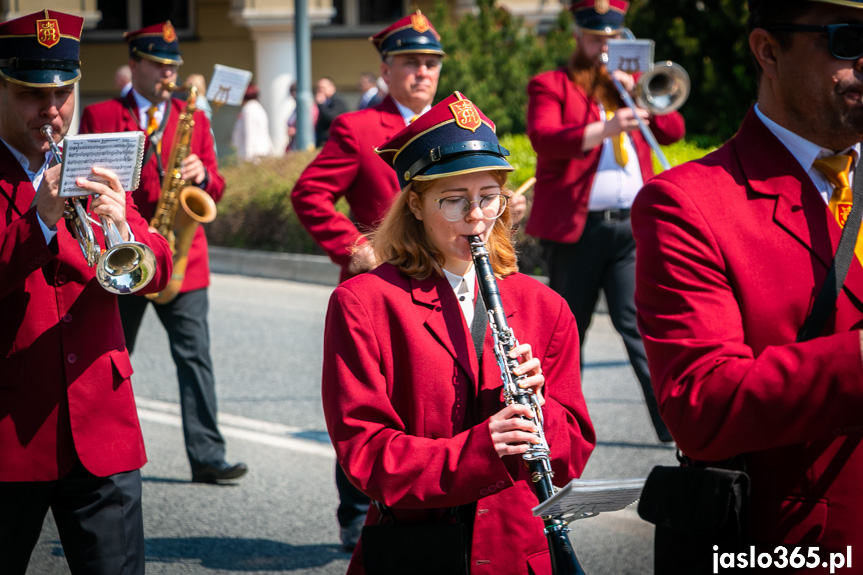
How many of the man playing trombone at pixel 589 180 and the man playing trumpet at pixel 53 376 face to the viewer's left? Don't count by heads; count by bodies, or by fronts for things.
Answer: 0

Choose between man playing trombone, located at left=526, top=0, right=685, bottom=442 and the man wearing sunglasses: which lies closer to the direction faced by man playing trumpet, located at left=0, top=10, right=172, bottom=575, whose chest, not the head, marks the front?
the man wearing sunglasses

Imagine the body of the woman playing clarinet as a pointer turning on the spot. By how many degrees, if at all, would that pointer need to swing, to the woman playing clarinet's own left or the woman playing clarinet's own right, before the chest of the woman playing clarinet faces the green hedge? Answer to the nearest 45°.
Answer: approximately 135° to the woman playing clarinet's own left

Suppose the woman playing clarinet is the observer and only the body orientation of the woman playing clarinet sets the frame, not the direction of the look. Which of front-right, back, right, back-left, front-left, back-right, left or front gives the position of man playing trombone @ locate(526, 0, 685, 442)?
back-left

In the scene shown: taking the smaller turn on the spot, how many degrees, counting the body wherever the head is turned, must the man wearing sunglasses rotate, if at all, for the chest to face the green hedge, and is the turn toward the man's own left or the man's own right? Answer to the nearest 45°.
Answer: approximately 180°

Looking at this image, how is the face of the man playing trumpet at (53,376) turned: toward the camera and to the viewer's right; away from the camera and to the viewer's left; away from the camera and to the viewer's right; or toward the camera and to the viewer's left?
toward the camera and to the viewer's right

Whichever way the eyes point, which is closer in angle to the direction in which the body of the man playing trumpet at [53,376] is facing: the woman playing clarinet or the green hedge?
the woman playing clarinet

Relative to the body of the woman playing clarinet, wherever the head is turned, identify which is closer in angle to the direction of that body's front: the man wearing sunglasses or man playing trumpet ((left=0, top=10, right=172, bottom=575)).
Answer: the man wearing sunglasses
